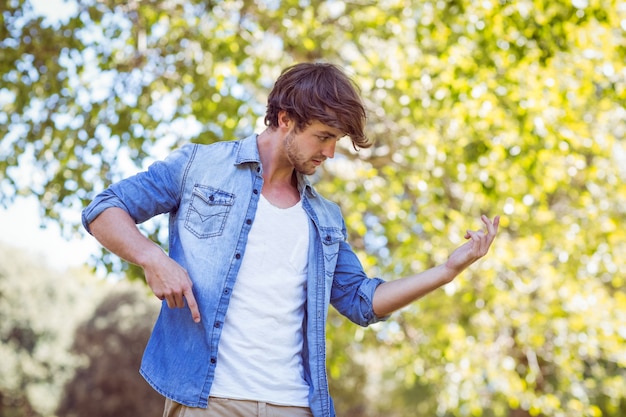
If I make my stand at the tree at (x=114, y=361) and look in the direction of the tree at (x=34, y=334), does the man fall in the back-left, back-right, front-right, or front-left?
back-left

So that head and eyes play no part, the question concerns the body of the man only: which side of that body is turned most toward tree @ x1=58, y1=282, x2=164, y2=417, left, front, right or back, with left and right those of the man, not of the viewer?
back

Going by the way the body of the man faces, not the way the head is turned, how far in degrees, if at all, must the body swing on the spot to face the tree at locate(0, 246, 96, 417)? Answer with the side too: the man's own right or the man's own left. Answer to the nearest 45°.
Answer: approximately 180°

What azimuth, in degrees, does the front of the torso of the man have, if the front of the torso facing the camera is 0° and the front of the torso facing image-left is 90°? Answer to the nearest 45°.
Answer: approximately 315°

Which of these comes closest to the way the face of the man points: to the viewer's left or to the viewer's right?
to the viewer's right
